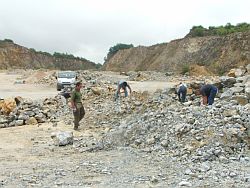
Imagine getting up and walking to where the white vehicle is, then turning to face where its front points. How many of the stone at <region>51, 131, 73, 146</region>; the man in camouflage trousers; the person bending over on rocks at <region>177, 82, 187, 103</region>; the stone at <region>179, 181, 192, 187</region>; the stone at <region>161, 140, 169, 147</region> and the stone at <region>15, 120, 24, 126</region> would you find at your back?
0

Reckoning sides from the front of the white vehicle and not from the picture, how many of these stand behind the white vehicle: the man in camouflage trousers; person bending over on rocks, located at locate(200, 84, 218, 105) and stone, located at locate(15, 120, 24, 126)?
0

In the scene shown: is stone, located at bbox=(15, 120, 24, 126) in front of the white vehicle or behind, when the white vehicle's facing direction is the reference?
in front

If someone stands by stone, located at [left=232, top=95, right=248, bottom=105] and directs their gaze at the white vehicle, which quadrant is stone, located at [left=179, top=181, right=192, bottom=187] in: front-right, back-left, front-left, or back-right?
back-left

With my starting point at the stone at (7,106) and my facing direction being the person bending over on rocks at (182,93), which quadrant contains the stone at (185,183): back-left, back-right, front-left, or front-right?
front-right

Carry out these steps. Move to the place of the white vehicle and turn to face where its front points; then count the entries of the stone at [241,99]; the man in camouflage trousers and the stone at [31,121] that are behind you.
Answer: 0

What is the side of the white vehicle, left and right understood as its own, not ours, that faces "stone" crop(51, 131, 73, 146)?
front

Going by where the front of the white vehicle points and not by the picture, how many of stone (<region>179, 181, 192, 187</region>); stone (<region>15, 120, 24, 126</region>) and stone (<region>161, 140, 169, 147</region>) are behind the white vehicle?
0

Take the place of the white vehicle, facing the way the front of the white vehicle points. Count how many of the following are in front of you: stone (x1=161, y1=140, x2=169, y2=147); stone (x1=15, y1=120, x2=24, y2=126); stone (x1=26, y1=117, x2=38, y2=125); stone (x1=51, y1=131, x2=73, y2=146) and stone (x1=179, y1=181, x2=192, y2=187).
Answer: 5

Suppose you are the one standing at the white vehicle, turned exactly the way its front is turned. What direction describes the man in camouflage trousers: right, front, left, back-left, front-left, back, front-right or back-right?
front

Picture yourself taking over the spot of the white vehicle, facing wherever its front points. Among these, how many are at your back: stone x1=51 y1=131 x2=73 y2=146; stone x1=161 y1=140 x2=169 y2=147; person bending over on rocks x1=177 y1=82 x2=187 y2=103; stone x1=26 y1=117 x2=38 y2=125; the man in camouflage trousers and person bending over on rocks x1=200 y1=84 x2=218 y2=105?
0

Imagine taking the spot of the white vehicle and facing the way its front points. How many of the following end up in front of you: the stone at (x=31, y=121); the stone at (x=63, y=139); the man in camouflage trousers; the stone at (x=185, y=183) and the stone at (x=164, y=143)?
5

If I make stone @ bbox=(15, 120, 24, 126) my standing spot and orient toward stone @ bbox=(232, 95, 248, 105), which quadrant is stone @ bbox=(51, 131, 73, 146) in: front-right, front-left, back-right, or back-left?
front-right

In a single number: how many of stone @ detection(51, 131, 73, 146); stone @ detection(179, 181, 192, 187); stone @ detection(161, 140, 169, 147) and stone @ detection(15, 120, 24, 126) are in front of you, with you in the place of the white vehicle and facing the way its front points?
4

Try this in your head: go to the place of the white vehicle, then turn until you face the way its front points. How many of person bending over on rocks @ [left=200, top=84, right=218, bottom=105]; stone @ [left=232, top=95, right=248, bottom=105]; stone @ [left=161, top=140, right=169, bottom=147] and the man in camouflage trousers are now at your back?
0

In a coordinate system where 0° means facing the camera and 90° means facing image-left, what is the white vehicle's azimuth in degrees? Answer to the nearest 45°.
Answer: approximately 0°

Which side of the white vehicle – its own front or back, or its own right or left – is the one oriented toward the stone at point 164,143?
front

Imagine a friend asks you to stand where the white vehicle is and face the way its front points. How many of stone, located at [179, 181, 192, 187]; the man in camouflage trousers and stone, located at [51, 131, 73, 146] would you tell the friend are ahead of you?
3

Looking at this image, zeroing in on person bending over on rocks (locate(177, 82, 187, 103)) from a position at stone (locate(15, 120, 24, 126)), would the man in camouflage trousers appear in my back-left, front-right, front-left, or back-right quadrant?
front-right
